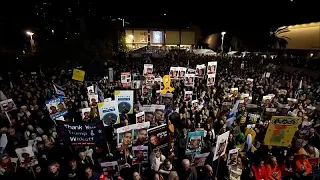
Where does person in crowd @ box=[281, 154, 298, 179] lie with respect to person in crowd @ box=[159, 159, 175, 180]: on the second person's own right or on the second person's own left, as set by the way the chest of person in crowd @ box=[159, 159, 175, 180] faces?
on the second person's own left

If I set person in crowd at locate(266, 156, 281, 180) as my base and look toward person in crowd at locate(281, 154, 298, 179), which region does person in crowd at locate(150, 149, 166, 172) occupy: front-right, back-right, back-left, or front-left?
back-left

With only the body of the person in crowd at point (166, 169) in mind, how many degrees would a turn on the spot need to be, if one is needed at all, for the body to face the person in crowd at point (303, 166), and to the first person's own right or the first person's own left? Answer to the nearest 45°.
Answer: approximately 90° to the first person's own left

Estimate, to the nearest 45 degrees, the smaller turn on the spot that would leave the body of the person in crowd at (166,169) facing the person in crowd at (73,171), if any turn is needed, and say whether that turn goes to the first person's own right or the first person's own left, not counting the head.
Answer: approximately 90° to the first person's own right

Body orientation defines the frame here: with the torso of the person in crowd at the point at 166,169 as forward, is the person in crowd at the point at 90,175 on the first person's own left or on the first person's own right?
on the first person's own right

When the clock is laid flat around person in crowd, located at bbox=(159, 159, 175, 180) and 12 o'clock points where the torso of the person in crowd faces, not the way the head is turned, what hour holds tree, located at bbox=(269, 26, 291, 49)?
The tree is roughly at 7 o'clock from the person in crowd.

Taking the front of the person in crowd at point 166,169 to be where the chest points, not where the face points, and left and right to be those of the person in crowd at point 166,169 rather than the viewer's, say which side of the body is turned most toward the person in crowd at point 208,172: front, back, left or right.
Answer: left

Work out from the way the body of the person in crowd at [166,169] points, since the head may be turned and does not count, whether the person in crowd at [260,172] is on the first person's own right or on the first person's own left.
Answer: on the first person's own left

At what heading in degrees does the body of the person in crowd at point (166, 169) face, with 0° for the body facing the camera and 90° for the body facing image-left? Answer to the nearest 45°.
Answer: approximately 0°

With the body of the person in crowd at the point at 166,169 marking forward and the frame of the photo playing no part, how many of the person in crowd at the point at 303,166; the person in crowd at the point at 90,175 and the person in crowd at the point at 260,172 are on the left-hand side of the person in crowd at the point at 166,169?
2

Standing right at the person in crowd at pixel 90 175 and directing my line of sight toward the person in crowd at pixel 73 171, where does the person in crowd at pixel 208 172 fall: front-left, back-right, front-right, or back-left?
back-right
